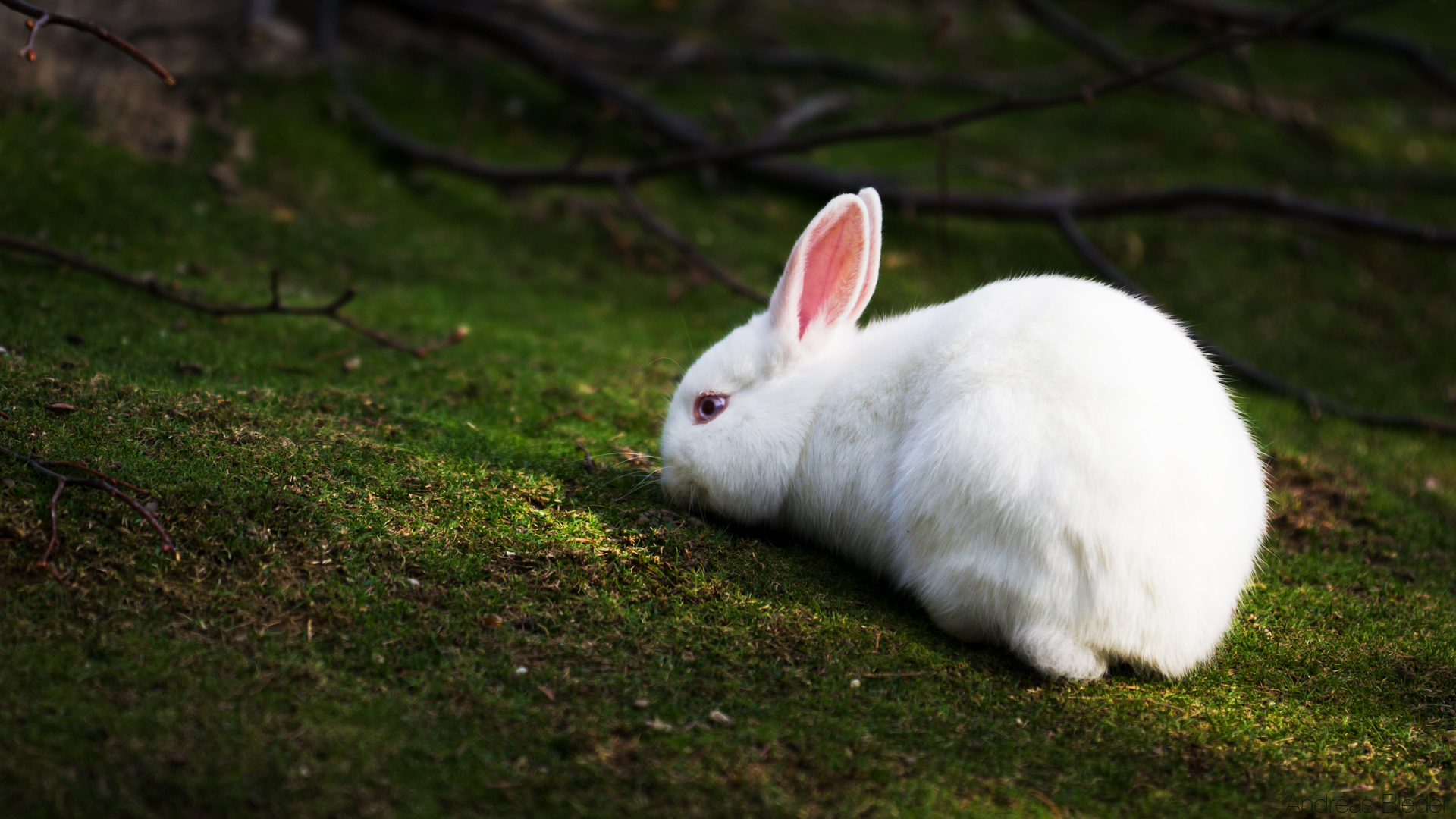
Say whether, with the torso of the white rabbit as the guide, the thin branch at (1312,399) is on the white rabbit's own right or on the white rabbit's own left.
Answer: on the white rabbit's own right

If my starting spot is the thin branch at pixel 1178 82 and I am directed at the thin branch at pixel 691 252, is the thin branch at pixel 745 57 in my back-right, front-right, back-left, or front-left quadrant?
front-right

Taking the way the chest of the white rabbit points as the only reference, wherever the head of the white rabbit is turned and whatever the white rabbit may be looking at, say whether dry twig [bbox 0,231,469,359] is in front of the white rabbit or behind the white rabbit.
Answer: in front

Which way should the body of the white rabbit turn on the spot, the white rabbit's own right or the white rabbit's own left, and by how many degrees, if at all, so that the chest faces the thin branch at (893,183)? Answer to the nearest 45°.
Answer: approximately 90° to the white rabbit's own right

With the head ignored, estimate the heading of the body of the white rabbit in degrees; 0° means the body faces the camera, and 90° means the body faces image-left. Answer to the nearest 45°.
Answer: approximately 90°

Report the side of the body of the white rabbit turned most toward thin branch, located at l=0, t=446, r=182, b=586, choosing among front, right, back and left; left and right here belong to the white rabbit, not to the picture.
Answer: front

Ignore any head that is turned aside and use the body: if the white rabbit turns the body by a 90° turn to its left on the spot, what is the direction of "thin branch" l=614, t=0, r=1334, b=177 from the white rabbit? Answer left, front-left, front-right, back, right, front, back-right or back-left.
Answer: back

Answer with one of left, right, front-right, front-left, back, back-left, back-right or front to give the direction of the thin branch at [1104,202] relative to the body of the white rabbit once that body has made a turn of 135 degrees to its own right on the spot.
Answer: front-left

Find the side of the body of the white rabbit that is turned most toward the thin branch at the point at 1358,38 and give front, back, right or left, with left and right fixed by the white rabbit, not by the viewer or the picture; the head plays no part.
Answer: right

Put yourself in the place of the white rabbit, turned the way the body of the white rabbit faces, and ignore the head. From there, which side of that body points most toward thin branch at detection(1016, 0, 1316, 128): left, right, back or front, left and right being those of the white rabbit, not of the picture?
right

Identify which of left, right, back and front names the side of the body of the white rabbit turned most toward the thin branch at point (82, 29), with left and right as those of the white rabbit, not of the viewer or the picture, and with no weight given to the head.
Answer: front
